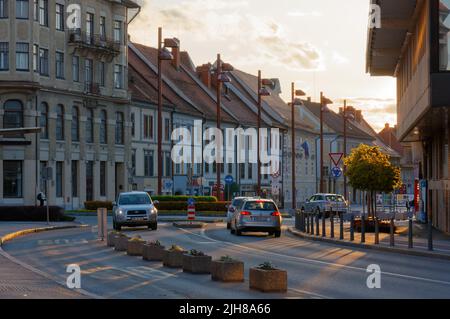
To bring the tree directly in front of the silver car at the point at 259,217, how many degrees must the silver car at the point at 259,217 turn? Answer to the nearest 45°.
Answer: approximately 45° to its right

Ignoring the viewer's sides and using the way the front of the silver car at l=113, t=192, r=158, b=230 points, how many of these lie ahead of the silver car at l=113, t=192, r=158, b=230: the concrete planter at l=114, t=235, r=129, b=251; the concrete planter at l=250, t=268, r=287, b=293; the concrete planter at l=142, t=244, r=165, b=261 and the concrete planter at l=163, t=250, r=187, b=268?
4

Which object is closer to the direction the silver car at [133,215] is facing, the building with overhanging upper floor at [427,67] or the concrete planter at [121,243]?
the concrete planter

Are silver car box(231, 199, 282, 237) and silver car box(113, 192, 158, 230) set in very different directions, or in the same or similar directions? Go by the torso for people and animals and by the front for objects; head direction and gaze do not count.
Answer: very different directions

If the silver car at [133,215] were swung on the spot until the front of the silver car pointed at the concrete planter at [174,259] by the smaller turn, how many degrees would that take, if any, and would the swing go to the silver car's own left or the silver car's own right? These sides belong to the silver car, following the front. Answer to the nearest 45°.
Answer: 0° — it already faces it

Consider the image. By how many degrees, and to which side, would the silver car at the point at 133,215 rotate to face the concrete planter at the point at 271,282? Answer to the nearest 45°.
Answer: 0° — it already faces it

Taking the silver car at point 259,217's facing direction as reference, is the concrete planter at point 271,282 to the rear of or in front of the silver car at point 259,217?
to the rear

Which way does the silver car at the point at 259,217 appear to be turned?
away from the camera

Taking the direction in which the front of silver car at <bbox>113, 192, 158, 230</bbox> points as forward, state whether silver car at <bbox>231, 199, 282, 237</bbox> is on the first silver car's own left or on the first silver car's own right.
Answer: on the first silver car's own left

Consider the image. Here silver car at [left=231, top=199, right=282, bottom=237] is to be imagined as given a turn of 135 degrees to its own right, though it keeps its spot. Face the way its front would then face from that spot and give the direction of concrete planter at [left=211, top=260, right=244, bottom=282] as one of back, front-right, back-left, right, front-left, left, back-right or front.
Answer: front-right

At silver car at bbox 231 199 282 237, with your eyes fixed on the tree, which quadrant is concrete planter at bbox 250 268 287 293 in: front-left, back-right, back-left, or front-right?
back-right

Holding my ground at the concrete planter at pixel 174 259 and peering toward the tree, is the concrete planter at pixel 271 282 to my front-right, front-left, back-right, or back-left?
back-right

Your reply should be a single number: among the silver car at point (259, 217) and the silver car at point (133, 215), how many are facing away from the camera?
1

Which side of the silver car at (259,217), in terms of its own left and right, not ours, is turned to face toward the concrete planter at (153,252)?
back

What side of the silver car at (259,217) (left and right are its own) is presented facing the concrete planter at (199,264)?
back

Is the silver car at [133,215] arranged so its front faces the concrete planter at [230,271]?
yes
